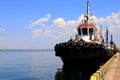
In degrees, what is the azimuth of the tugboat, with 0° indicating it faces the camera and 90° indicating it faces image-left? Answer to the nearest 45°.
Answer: approximately 45°
